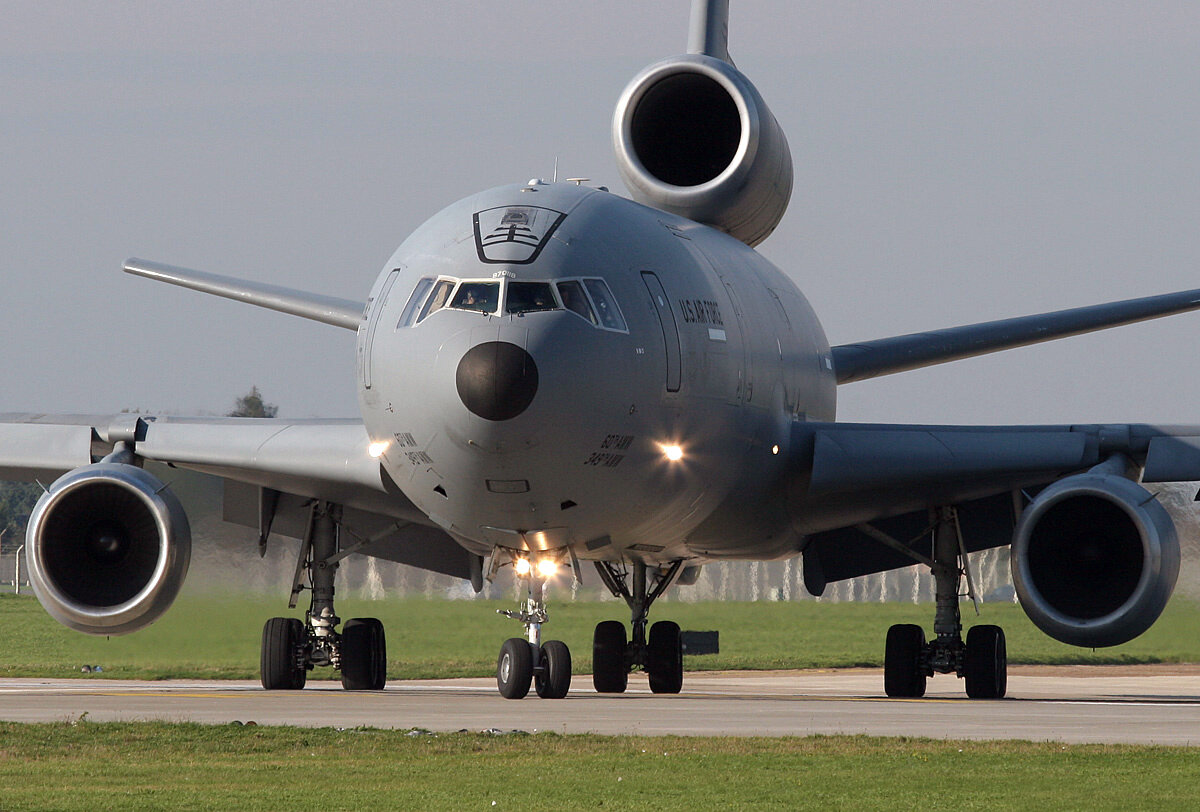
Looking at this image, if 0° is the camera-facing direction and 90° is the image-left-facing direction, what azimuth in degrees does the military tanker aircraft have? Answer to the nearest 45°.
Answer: approximately 0°
